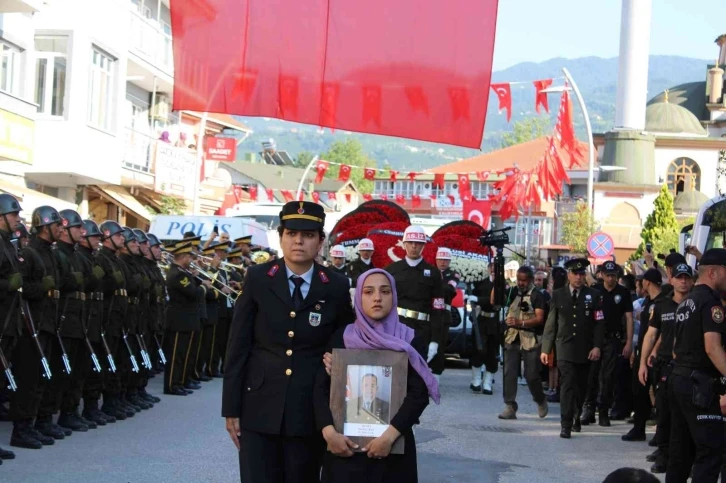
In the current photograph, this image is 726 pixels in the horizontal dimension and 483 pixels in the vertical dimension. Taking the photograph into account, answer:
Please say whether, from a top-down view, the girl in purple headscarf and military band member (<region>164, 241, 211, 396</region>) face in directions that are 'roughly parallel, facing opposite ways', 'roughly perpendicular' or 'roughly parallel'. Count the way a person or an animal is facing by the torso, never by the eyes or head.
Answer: roughly perpendicular

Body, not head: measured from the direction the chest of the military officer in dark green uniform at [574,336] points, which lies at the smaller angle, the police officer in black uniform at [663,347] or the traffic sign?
the police officer in black uniform

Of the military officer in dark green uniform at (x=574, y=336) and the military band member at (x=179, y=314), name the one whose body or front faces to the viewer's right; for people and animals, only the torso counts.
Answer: the military band member

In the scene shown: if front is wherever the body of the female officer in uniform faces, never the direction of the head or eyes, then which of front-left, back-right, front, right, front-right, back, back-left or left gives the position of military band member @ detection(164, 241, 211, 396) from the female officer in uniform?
back

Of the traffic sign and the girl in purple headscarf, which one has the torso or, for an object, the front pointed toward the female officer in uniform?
the traffic sign

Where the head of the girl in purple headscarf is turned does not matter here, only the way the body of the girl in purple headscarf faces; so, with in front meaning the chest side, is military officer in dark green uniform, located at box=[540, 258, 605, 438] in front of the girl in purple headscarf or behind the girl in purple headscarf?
behind
